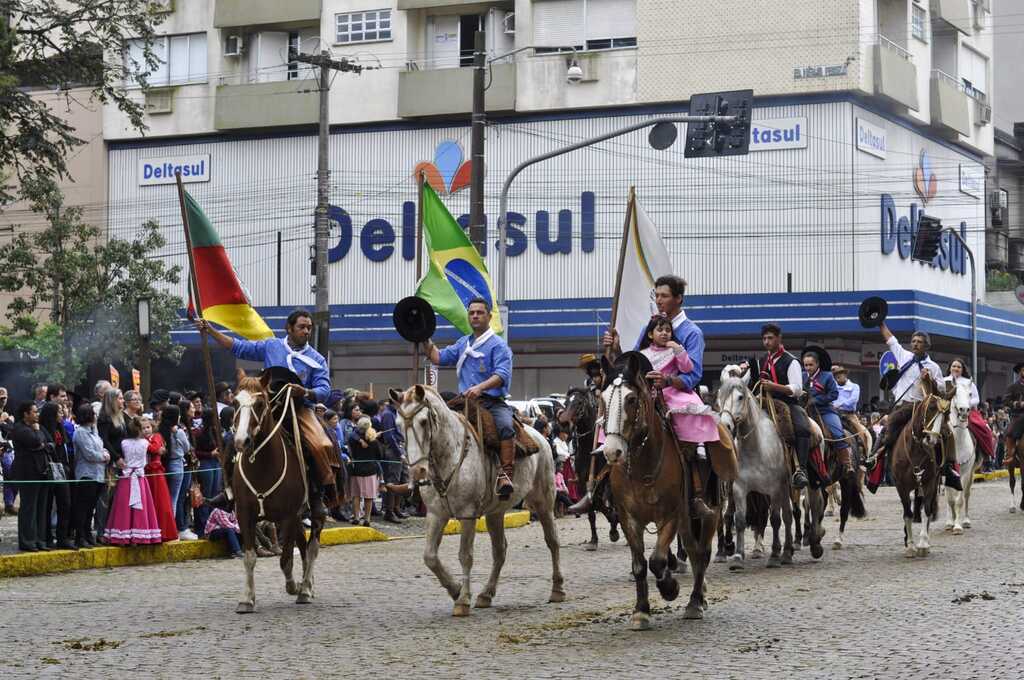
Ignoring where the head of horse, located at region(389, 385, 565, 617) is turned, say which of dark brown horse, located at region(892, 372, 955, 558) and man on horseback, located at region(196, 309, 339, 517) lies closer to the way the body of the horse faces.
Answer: the man on horseback

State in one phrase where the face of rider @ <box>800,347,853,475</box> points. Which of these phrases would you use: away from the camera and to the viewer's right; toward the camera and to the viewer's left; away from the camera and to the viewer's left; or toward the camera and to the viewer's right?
toward the camera and to the viewer's left

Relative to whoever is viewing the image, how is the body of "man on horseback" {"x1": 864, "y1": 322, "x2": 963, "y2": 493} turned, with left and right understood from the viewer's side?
facing the viewer

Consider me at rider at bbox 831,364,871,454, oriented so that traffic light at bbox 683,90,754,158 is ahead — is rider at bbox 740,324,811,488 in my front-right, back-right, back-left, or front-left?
back-left

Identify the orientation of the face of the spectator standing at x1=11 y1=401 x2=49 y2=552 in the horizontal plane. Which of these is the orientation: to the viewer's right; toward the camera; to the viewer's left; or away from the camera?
to the viewer's right

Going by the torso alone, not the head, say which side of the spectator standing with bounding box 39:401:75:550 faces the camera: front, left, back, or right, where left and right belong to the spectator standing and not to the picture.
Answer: right

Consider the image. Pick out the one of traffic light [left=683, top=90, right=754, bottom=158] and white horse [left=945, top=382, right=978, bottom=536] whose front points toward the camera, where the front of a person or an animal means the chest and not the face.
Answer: the white horse

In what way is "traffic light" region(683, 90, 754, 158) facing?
away from the camera

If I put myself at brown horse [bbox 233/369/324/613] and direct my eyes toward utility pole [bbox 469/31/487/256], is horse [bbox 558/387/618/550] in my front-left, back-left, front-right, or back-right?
front-right

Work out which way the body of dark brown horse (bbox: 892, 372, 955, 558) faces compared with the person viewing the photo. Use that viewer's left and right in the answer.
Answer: facing the viewer

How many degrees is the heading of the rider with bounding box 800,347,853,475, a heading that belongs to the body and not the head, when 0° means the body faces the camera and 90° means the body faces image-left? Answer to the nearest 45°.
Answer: approximately 45°

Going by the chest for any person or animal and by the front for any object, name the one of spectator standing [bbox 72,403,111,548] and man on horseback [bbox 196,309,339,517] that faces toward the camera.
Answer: the man on horseback
